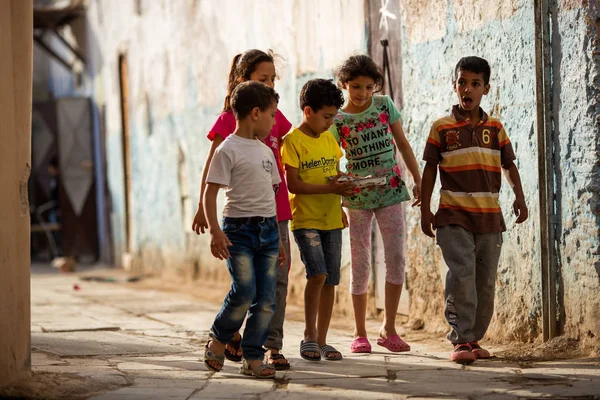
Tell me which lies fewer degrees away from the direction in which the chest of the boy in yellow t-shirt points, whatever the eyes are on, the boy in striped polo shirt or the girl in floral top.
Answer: the boy in striped polo shirt

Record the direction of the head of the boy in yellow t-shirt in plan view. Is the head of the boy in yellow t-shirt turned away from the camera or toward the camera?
toward the camera

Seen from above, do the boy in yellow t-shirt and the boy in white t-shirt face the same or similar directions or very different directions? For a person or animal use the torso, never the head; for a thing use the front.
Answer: same or similar directions

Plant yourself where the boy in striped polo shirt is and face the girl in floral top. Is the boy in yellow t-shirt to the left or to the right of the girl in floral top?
left

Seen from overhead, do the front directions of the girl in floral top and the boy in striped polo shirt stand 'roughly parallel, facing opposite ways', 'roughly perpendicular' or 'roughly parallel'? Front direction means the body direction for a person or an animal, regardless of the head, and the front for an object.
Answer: roughly parallel

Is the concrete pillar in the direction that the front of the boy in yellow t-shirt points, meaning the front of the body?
no

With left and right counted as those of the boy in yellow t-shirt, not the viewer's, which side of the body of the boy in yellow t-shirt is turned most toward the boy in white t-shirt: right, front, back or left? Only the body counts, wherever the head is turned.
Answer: right

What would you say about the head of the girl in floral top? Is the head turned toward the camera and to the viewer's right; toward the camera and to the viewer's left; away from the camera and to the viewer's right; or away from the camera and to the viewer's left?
toward the camera and to the viewer's left

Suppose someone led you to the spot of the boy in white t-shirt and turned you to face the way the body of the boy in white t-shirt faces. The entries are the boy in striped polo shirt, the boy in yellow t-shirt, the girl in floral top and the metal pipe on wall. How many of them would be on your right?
0

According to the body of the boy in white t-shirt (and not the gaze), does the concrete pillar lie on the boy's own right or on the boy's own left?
on the boy's own right

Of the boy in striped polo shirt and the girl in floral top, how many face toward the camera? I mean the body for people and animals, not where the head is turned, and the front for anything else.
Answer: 2

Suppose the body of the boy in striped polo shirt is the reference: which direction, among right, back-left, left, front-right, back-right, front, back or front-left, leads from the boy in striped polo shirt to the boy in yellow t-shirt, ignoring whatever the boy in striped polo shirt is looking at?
right

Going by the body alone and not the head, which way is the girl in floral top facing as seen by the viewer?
toward the camera

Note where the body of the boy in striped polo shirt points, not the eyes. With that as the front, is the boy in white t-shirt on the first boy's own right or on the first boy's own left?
on the first boy's own right

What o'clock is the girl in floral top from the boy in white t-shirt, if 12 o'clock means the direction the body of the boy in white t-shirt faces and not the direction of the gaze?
The girl in floral top is roughly at 9 o'clock from the boy in white t-shirt.

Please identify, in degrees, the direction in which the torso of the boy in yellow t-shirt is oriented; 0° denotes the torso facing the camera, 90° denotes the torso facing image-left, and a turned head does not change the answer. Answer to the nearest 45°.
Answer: approximately 315°

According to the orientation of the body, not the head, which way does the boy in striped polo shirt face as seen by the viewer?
toward the camera
